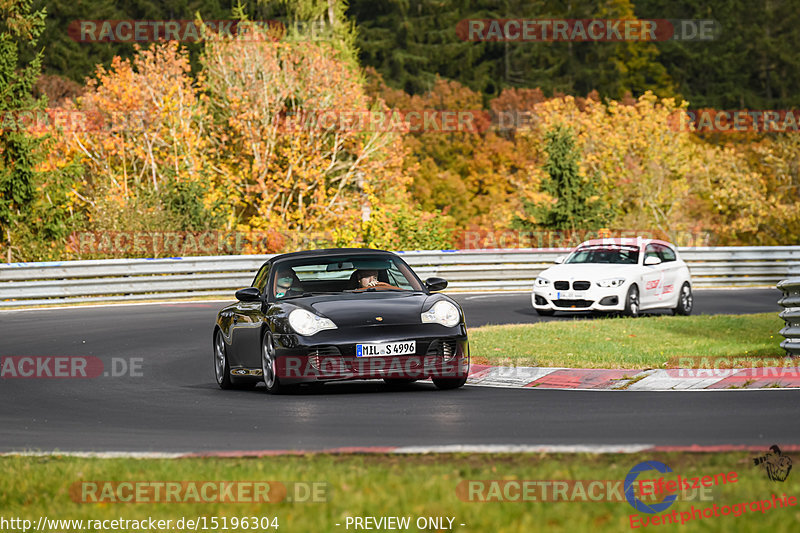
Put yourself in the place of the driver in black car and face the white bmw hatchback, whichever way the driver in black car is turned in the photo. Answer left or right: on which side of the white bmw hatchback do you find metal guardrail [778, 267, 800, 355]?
right

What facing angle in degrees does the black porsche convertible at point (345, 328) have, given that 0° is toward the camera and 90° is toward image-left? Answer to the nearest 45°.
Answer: approximately 0°

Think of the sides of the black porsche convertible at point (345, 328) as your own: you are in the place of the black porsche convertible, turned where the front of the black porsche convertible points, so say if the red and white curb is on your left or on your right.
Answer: on your left

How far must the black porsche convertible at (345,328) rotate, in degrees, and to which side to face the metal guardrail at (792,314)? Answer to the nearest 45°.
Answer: approximately 90° to its left

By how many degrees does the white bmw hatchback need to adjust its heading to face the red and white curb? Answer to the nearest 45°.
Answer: approximately 45° to its left

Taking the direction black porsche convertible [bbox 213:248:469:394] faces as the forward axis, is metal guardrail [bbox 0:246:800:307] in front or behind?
behind

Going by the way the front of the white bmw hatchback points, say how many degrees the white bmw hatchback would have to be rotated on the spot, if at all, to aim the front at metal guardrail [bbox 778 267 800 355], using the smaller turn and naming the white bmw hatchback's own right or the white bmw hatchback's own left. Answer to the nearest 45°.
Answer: approximately 45° to the white bmw hatchback's own left

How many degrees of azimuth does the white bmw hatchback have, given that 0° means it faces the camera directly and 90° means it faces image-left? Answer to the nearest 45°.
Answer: approximately 45°
